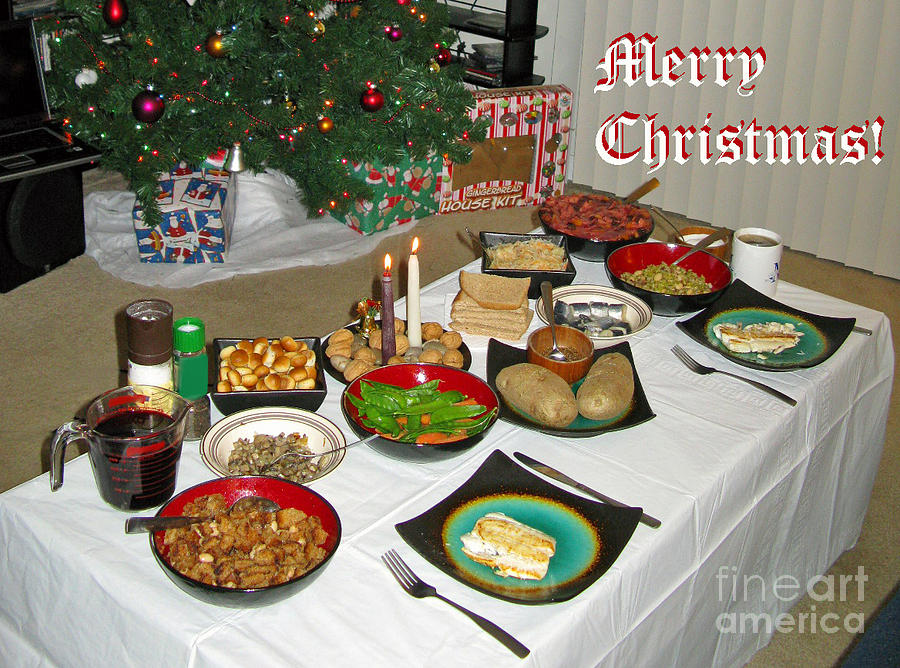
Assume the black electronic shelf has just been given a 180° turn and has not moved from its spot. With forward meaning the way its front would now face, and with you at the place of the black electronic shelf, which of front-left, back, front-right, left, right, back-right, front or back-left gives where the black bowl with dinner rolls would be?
back-right

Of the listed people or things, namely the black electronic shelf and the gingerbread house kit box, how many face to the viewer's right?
0

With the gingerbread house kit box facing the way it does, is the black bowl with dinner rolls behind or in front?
in front

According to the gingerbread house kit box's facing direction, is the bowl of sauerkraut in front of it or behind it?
in front

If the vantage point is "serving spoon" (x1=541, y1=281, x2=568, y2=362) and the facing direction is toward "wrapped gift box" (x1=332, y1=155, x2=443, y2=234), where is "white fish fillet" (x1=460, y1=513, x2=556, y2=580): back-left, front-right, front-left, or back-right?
back-left

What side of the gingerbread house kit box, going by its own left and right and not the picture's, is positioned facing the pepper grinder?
front

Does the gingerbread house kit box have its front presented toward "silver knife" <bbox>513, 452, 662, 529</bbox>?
yes

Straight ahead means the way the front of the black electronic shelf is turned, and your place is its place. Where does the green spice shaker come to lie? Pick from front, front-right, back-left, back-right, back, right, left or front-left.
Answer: front-left

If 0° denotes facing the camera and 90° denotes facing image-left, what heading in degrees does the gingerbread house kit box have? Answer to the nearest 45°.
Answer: approximately 0°

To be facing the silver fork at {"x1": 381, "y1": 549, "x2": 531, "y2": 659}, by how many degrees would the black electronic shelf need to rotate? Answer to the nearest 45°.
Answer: approximately 45° to its left

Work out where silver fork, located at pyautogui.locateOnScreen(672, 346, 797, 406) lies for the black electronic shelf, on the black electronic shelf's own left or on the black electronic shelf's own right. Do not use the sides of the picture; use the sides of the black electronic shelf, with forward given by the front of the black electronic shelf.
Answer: on the black electronic shelf's own left

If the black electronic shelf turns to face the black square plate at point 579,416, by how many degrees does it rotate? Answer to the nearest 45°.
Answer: approximately 45° to its left

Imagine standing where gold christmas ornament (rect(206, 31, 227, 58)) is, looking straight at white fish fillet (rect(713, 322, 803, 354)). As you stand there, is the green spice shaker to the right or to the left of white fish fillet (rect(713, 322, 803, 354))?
right

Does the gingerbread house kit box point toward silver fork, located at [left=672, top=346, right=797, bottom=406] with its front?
yes

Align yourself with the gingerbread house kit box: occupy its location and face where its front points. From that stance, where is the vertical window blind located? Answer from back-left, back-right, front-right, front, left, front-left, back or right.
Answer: left
